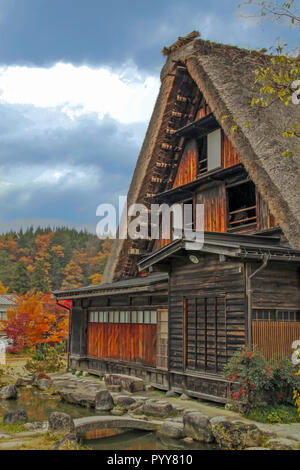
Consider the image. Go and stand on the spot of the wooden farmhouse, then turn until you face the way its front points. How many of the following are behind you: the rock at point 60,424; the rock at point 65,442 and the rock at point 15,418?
0

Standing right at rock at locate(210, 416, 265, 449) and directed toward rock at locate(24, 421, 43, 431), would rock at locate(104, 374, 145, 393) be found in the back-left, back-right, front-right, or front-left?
front-right

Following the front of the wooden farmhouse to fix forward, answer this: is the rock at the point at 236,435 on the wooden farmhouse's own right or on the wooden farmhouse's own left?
on the wooden farmhouse's own left

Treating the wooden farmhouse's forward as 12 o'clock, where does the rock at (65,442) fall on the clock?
The rock is roughly at 11 o'clock from the wooden farmhouse.

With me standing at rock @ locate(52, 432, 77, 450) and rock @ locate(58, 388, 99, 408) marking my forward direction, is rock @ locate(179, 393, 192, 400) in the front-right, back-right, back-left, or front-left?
front-right

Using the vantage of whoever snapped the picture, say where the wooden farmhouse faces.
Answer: facing the viewer and to the left of the viewer

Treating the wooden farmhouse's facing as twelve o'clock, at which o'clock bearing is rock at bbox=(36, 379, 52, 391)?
The rock is roughly at 2 o'clock from the wooden farmhouse.

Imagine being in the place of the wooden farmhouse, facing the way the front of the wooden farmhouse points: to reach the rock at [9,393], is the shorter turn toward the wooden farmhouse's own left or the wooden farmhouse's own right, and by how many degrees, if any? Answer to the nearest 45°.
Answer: approximately 45° to the wooden farmhouse's own right

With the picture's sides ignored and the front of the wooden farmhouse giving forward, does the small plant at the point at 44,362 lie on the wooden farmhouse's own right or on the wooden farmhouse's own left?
on the wooden farmhouse's own right

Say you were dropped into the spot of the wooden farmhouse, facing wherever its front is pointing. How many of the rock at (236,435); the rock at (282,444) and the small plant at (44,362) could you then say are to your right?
1

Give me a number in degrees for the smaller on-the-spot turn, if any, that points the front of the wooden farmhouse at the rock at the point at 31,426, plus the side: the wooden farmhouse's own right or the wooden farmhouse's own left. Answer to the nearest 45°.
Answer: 0° — it already faces it

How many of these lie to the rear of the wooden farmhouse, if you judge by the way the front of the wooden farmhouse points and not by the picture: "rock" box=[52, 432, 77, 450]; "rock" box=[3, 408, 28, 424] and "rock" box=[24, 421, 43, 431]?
0

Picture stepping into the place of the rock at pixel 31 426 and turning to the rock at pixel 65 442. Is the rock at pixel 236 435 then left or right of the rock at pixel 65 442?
left

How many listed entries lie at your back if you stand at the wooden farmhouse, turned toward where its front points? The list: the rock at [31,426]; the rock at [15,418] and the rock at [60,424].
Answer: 0

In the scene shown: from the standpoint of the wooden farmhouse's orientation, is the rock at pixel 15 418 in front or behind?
in front

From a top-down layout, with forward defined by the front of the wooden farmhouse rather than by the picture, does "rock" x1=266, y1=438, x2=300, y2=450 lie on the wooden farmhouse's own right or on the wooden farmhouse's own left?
on the wooden farmhouse's own left
